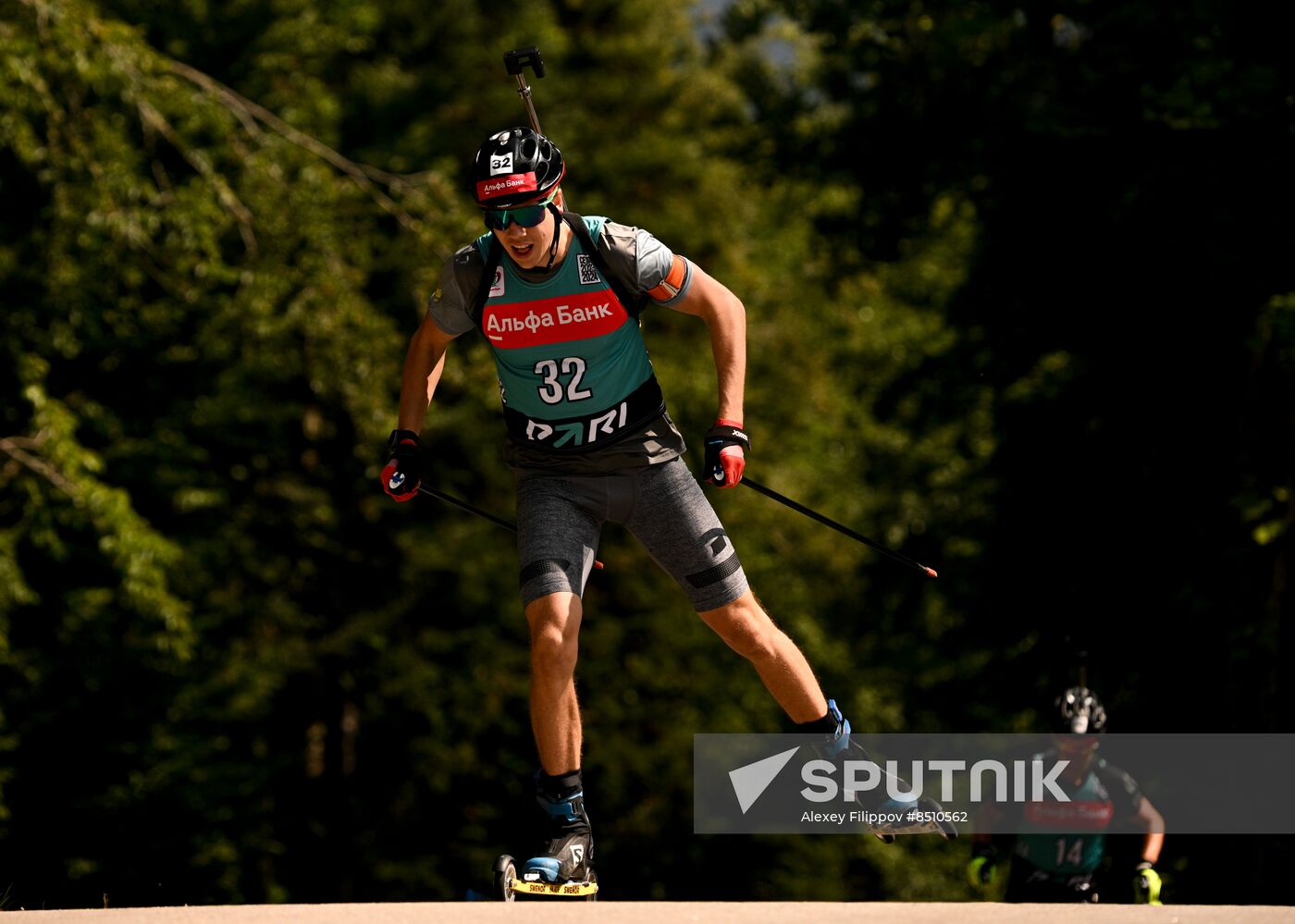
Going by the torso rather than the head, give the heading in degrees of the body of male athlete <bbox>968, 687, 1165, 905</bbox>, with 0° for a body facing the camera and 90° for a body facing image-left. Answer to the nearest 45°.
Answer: approximately 0°

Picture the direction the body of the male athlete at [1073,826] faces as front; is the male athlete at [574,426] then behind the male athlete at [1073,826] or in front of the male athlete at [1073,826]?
in front
